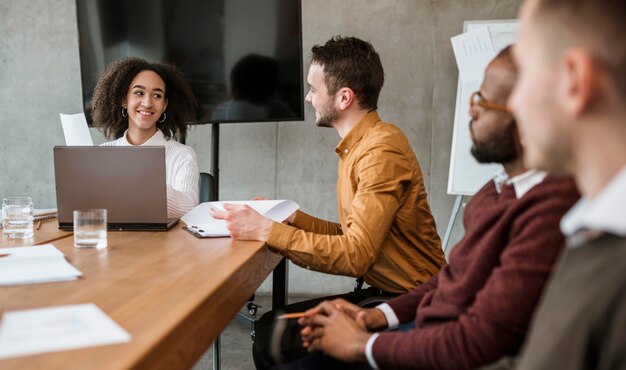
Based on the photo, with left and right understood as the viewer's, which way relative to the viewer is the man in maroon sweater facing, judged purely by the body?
facing to the left of the viewer

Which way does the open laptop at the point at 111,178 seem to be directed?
away from the camera

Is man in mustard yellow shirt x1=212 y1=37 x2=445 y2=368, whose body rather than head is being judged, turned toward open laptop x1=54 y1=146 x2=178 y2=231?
yes

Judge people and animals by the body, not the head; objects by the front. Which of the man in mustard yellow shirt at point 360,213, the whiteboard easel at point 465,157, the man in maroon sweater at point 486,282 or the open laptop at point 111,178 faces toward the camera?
the whiteboard easel

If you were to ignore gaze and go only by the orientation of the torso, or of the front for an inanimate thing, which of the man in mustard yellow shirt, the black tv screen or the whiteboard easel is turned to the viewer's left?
the man in mustard yellow shirt

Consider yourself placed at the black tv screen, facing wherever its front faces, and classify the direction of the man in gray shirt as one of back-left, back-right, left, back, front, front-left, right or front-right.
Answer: front

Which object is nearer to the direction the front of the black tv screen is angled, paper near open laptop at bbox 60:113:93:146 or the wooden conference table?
the wooden conference table

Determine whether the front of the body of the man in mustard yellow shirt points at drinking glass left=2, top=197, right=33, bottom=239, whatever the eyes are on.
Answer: yes

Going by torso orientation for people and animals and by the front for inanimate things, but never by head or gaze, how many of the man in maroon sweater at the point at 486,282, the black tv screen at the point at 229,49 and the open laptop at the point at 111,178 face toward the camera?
1

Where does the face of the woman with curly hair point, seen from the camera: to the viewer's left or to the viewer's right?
to the viewer's right

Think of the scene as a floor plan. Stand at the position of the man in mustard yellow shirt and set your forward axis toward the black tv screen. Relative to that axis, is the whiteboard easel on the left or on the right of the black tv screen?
right

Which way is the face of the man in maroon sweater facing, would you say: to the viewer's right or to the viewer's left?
to the viewer's left

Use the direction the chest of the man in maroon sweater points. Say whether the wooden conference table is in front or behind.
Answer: in front

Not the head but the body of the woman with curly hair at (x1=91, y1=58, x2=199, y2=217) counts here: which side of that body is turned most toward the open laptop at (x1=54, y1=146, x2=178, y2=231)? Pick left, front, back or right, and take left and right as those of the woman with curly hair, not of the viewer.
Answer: front

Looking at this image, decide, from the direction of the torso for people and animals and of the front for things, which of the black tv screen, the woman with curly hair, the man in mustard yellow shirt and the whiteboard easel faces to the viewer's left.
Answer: the man in mustard yellow shirt

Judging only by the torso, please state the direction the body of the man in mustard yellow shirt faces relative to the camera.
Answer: to the viewer's left
